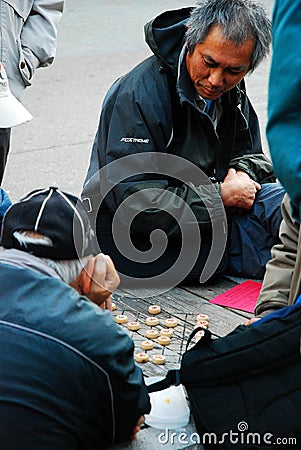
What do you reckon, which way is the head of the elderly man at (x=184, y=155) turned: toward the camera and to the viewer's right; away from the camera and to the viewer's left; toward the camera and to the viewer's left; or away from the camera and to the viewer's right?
toward the camera and to the viewer's left

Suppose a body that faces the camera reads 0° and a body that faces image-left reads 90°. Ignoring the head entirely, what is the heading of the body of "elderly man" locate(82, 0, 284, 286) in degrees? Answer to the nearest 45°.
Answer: approximately 315°

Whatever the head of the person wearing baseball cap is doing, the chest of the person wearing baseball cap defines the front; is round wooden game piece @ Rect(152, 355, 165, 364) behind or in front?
in front

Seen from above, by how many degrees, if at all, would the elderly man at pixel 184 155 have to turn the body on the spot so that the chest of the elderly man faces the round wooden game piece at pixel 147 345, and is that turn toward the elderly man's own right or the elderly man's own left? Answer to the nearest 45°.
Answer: approximately 45° to the elderly man's own right

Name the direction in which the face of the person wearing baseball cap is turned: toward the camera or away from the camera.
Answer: away from the camera

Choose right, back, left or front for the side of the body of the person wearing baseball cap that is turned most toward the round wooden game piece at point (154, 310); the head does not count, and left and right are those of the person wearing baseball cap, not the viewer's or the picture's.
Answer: front

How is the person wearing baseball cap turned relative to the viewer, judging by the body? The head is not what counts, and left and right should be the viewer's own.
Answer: facing away from the viewer and to the right of the viewer
